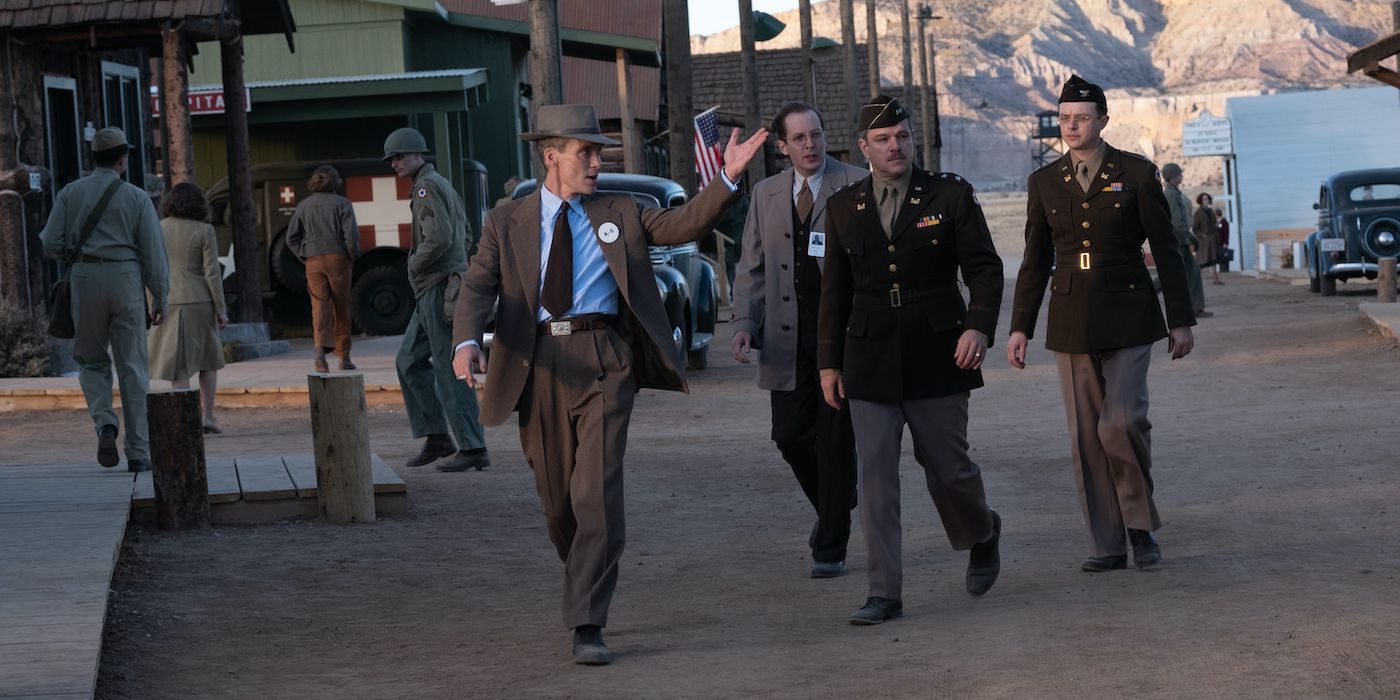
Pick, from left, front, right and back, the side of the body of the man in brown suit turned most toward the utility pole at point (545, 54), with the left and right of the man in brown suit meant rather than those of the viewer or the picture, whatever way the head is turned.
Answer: back

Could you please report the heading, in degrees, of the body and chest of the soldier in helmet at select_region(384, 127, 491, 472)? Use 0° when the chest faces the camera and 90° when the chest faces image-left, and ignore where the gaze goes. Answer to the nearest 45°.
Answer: approximately 90°

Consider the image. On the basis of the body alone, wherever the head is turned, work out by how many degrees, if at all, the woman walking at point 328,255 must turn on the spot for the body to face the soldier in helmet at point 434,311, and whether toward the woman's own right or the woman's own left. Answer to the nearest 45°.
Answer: approximately 180°

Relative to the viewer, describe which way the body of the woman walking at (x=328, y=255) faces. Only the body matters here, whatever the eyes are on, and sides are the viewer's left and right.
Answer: facing away from the viewer

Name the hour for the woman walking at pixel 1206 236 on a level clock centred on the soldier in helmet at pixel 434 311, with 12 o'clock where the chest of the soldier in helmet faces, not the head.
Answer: The woman walking is roughly at 4 o'clock from the soldier in helmet.

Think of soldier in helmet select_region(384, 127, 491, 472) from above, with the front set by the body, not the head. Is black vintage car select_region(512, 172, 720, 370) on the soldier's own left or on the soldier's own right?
on the soldier's own right

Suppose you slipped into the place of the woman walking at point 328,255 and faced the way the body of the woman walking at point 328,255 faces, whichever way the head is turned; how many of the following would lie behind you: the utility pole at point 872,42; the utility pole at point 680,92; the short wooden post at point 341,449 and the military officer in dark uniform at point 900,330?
2

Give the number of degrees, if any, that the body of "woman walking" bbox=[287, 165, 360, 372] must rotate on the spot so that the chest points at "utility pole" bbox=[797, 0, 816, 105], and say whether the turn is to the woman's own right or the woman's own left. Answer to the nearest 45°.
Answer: approximately 45° to the woman's own right

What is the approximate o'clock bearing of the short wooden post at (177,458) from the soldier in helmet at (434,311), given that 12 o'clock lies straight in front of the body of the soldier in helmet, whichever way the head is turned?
The short wooden post is roughly at 10 o'clock from the soldier in helmet.

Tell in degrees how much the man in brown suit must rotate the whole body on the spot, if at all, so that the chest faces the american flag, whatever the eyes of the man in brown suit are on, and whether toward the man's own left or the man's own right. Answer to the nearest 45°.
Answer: approximately 180°

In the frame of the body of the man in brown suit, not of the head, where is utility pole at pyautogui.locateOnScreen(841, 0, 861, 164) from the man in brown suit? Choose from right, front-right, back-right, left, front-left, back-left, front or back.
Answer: back

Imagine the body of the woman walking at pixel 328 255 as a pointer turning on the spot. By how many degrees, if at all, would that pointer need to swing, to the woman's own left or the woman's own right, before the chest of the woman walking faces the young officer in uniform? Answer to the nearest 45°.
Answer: approximately 180°

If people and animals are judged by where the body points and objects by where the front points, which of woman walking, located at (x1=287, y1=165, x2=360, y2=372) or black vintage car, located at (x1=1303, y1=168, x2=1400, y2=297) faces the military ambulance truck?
the woman walking

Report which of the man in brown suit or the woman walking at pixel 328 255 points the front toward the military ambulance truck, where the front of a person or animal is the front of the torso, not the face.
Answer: the woman walking
